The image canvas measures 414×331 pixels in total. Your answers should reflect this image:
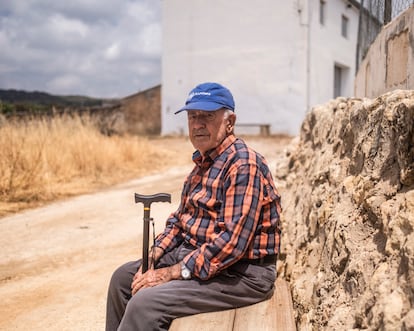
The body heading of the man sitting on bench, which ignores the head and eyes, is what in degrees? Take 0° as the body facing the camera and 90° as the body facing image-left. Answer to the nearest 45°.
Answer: approximately 45°

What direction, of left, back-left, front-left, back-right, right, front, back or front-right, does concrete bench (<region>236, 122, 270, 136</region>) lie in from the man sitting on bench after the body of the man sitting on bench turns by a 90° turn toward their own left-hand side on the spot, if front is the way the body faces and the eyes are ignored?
back-left

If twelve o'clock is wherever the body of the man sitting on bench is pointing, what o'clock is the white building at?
The white building is roughly at 5 o'clock from the man sitting on bench.

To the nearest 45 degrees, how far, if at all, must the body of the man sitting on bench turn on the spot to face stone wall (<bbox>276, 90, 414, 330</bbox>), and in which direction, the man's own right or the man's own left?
approximately 90° to the man's own left
